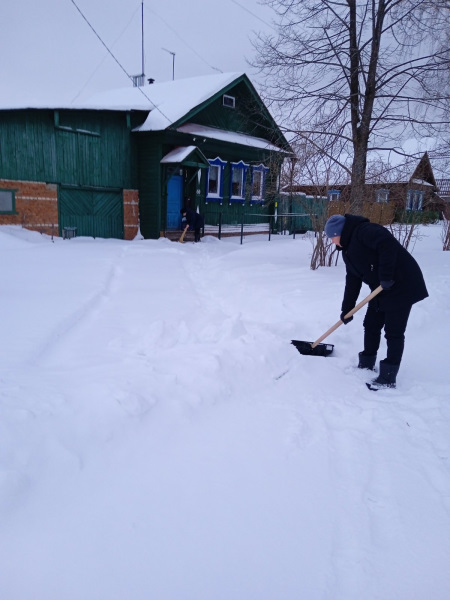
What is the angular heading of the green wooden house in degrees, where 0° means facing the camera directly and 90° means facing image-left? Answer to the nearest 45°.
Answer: approximately 315°

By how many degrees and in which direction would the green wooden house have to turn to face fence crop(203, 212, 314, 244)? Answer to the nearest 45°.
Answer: approximately 90° to its left

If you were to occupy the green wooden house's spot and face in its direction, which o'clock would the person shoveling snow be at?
The person shoveling snow is roughly at 1 o'clock from the green wooden house.
